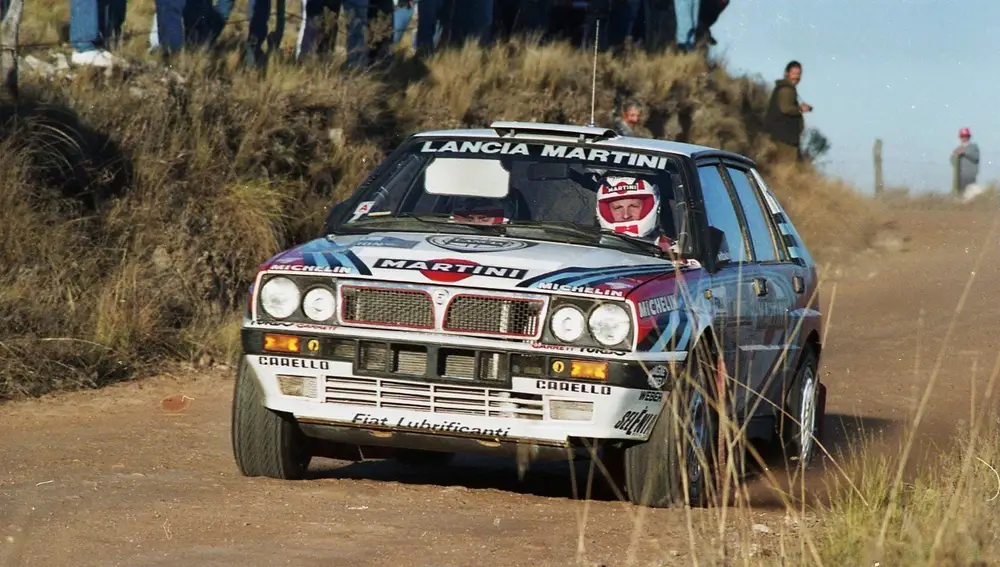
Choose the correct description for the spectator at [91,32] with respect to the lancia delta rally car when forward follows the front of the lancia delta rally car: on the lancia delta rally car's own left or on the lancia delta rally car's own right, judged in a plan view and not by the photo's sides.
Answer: on the lancia delta rally car's own right

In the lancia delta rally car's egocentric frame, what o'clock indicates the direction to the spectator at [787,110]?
The spectator is roughly at 5 o'clock from the lancia delta rally car.

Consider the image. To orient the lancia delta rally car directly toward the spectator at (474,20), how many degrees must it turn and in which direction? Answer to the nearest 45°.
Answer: approximately 135° to its right

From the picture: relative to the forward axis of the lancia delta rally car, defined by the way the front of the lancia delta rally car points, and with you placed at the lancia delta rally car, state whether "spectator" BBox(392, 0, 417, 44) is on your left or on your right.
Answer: on your right

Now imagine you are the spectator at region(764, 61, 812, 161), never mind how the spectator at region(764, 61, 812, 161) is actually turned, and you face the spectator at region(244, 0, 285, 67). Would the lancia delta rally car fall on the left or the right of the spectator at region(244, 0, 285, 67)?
left

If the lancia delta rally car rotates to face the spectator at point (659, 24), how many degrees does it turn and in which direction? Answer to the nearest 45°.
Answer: approximately 135° to its right

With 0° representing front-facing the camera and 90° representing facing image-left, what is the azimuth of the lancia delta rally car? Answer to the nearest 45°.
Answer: approximately 45°
